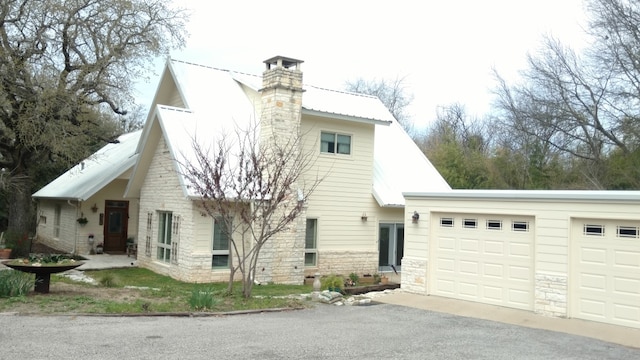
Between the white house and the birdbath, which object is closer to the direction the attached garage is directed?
the birdbath

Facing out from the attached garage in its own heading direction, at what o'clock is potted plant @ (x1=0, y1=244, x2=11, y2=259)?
The potted plant is roughly at 2 o'clock from the attached garage.

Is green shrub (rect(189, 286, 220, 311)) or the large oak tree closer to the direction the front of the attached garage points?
the green shrub

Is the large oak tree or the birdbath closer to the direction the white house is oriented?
the birdbath

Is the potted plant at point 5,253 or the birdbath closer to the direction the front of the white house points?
the birdbath

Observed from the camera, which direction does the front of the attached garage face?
facing the viewer and to the left of the viewer

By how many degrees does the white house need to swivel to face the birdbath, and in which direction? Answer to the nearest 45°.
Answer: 0° — it already faces it

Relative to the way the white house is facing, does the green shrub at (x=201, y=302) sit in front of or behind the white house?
in front

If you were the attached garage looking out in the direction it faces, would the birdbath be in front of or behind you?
in front

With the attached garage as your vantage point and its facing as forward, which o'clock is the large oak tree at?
The large oak tree is roughly at 2 o'clock from the attached garage.
